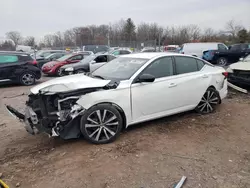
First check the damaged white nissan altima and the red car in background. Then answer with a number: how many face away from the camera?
0

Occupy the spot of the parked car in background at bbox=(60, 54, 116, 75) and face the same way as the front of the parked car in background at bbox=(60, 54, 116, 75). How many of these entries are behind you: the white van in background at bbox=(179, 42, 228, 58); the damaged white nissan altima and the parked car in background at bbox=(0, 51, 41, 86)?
1

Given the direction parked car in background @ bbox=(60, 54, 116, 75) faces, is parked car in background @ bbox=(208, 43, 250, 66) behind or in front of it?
behind

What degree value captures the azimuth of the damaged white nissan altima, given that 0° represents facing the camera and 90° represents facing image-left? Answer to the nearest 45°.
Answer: approximately 45°

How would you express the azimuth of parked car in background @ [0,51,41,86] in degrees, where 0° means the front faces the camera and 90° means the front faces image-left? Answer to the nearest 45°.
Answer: approximately 90°

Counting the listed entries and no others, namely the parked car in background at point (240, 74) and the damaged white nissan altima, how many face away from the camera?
0

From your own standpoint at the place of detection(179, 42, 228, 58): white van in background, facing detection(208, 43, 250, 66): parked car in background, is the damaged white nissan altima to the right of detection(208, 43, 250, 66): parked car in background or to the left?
right

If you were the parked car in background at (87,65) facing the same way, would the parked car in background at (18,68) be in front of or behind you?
in front

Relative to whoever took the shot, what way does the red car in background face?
facing the viewer and to the left of the viewer

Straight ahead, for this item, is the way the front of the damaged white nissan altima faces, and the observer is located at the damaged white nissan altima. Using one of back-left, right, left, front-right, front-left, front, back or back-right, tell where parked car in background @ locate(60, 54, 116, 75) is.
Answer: back-right

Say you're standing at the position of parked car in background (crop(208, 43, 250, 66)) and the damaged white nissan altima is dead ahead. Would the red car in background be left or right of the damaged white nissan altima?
right
